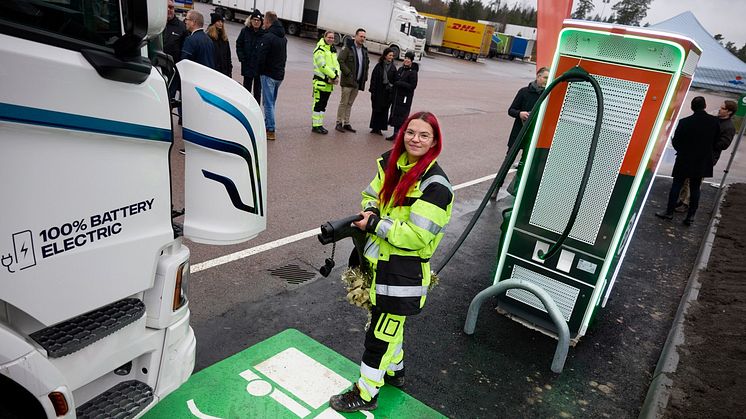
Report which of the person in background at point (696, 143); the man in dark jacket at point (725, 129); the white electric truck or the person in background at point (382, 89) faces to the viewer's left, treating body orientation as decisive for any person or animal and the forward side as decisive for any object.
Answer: the man in dark jacket

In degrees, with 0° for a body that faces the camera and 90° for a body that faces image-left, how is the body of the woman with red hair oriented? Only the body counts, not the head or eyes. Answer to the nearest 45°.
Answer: approximately 45°

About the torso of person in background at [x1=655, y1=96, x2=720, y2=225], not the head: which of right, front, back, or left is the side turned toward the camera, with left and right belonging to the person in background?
back

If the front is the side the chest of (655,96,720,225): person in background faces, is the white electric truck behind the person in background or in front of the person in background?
behind

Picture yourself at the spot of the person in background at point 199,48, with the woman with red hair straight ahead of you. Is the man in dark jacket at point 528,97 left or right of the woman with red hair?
left

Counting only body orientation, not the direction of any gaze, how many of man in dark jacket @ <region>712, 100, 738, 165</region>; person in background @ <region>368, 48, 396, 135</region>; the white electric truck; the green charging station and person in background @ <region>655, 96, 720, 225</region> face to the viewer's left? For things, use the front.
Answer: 1

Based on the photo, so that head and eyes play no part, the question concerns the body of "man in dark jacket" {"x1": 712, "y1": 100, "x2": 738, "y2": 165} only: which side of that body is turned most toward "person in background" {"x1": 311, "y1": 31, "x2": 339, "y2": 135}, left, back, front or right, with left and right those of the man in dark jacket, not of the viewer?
front

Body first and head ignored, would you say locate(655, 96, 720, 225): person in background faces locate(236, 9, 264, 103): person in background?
no

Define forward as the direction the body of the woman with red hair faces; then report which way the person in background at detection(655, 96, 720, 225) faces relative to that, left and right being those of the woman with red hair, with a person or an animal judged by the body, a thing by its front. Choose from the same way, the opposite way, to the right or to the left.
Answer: the opposite way

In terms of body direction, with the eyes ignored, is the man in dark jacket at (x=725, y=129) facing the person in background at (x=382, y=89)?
yes

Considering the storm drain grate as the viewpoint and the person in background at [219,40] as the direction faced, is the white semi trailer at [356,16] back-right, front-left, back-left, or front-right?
front-right

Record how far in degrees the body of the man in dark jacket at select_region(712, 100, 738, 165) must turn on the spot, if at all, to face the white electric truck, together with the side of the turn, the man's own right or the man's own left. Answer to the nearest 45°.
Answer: approximately 90° to the man's own left

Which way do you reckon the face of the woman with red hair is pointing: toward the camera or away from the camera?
toward the camera

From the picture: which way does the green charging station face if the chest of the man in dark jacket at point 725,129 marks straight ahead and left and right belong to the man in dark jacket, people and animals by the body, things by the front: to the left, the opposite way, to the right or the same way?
to the left

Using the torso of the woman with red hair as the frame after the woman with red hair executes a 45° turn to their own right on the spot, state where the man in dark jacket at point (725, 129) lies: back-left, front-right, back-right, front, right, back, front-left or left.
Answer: back-right

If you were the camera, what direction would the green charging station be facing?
facing the viewer
